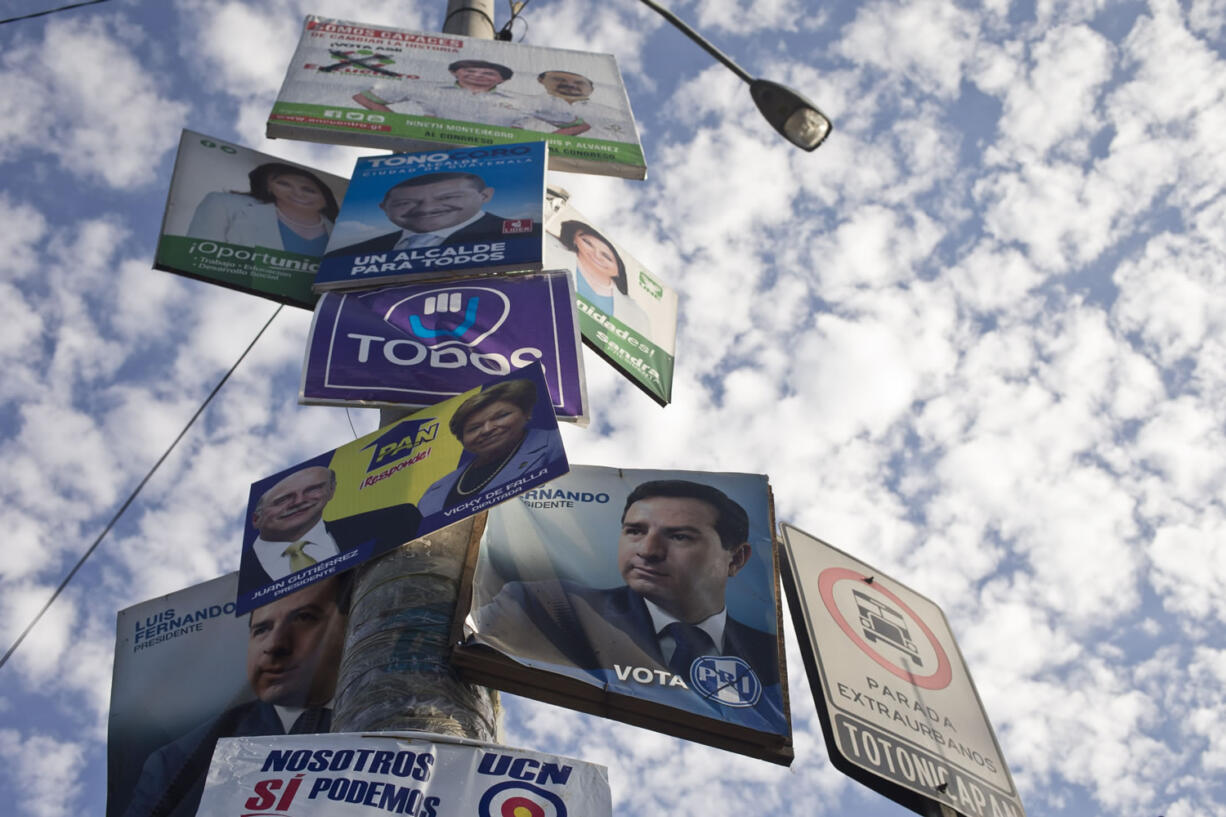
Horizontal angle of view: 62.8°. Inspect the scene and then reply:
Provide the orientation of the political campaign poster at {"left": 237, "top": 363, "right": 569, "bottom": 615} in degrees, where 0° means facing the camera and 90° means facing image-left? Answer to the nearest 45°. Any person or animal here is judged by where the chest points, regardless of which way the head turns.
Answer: approximately 0°

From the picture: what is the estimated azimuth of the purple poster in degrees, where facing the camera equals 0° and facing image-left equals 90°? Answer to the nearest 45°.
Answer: approximately 0°
